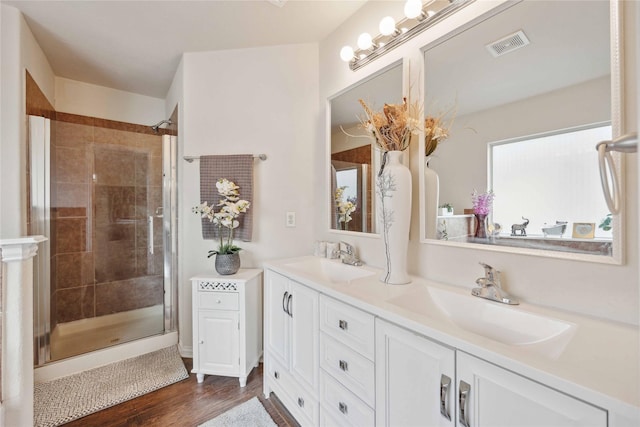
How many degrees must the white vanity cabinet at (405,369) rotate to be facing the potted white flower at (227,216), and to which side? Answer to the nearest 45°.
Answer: approximately 45° to its right

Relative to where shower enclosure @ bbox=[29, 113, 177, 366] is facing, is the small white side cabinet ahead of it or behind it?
ahead

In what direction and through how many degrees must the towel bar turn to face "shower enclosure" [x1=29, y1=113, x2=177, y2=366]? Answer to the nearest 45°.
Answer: approximately 135° to its right

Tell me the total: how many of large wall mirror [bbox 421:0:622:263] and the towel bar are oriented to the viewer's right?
0

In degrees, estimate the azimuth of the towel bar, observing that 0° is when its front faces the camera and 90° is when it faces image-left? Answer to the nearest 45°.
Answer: approximately 0°

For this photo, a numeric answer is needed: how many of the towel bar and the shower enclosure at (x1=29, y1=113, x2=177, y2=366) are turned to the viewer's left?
0

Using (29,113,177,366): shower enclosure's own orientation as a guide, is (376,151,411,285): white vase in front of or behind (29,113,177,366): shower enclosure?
in front

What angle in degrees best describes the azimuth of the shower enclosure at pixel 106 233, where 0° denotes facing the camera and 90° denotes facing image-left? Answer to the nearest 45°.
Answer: approximately 315°
